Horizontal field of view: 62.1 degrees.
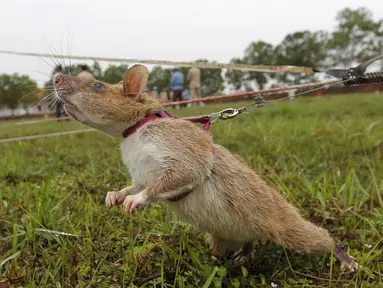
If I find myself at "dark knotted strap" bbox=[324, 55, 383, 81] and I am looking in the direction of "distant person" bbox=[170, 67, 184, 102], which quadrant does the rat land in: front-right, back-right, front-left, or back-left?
back-left

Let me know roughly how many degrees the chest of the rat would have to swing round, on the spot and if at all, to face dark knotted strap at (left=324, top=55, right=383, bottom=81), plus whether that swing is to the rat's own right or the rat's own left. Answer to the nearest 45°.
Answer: approximately 135° to the rat's own right

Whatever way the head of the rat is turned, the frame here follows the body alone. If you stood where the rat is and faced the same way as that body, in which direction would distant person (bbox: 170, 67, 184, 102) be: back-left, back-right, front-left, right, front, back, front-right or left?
right

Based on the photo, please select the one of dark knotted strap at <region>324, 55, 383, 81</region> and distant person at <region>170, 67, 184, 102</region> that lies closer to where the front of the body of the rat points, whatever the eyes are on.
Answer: the distant person

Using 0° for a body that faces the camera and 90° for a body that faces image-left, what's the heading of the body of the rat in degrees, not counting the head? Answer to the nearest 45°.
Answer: approximately 90°
